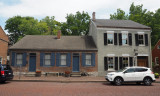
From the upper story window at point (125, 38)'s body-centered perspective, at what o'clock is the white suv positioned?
The white suv is roughly at 12 o'clock from the upper story window.

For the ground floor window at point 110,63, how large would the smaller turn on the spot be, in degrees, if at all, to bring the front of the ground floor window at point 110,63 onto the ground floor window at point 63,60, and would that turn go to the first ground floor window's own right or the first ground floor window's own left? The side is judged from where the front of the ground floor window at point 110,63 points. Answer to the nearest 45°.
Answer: approximately 90° to the first ground floor window's own right

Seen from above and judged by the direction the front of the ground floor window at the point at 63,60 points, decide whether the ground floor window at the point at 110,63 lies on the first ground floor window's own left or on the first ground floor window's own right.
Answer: on the first ground floor window's own left

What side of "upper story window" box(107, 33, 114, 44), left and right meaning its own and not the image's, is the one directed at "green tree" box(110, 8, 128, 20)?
back

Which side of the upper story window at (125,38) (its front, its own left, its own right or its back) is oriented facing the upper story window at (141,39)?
left
